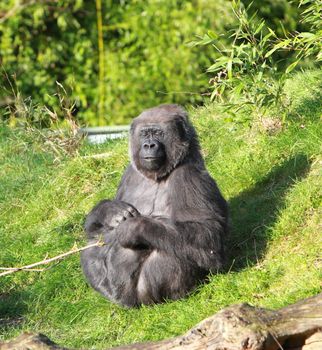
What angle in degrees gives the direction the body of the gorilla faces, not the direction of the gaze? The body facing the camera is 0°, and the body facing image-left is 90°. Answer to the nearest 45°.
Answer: approximately 45°

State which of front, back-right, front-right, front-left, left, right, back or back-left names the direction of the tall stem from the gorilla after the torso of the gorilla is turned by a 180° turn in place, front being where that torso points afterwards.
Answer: front-left
